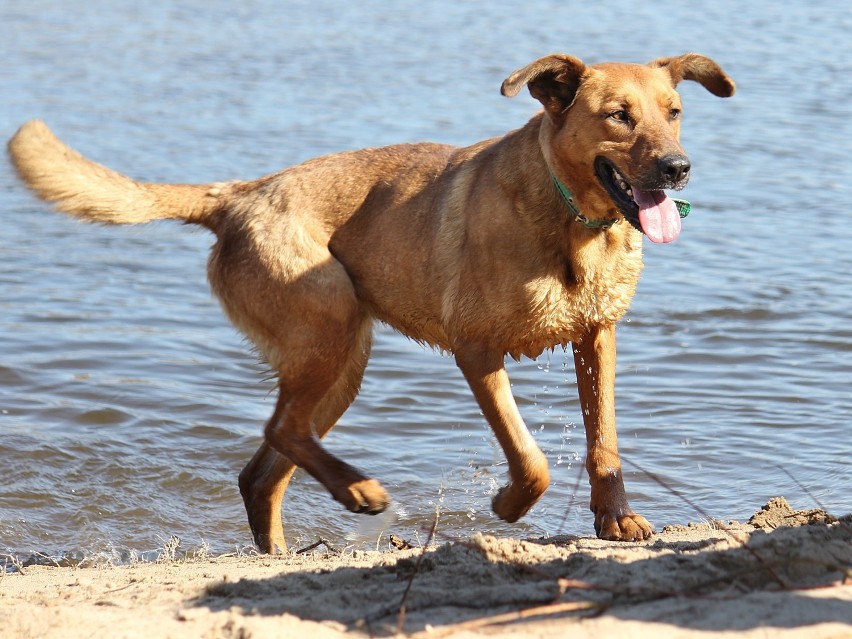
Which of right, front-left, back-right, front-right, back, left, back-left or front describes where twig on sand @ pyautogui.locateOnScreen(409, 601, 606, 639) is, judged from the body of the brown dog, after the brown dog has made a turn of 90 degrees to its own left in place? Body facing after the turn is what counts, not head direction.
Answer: back-right

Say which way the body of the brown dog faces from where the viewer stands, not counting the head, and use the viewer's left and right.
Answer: facing the viewer and to the right of the viewer
